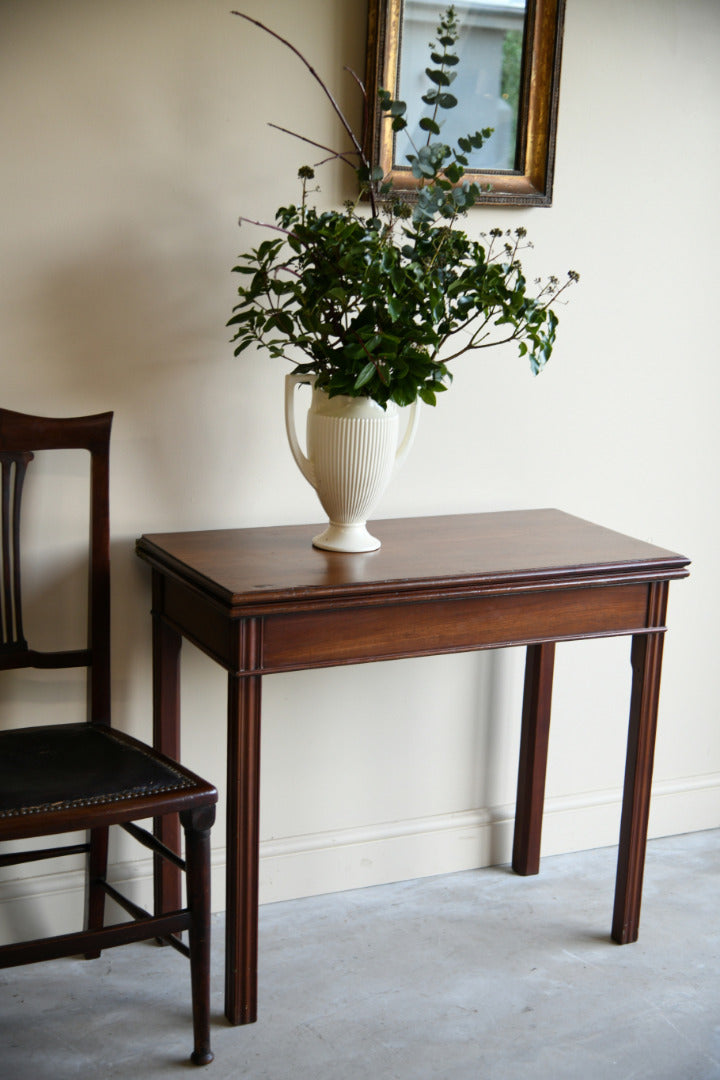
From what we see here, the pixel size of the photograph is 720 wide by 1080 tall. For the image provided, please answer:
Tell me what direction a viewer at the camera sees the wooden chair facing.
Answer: facing the viewer and to the right of the viewer

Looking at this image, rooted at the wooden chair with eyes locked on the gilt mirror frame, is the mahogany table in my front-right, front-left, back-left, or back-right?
front-right

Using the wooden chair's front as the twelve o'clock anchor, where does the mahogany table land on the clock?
The mahogany table is roughly at 10 o'clock from the wooden chair.
